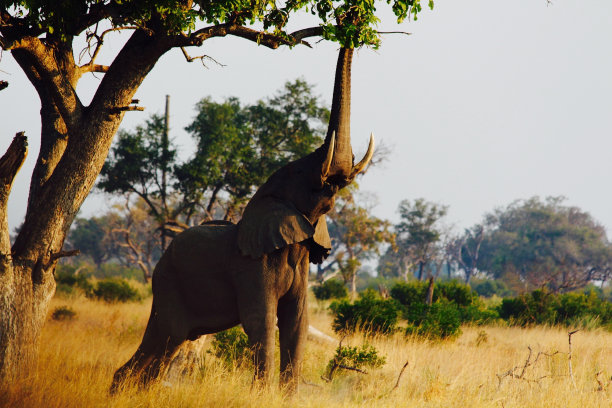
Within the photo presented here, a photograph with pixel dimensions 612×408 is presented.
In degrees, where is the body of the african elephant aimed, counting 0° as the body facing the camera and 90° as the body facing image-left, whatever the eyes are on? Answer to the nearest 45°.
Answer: approximately 315°

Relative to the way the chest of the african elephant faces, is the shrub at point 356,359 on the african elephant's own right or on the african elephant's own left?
on the african elephant's own left

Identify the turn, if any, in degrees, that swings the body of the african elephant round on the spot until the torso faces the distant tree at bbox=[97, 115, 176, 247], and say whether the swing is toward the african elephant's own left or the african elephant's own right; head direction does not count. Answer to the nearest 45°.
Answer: approximately 135° to the african elephant's own left

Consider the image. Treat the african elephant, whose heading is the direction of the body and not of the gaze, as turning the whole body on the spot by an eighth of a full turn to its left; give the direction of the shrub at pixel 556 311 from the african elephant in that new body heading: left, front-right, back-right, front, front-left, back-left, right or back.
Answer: front-left

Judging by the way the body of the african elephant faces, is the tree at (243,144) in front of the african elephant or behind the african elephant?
behind
